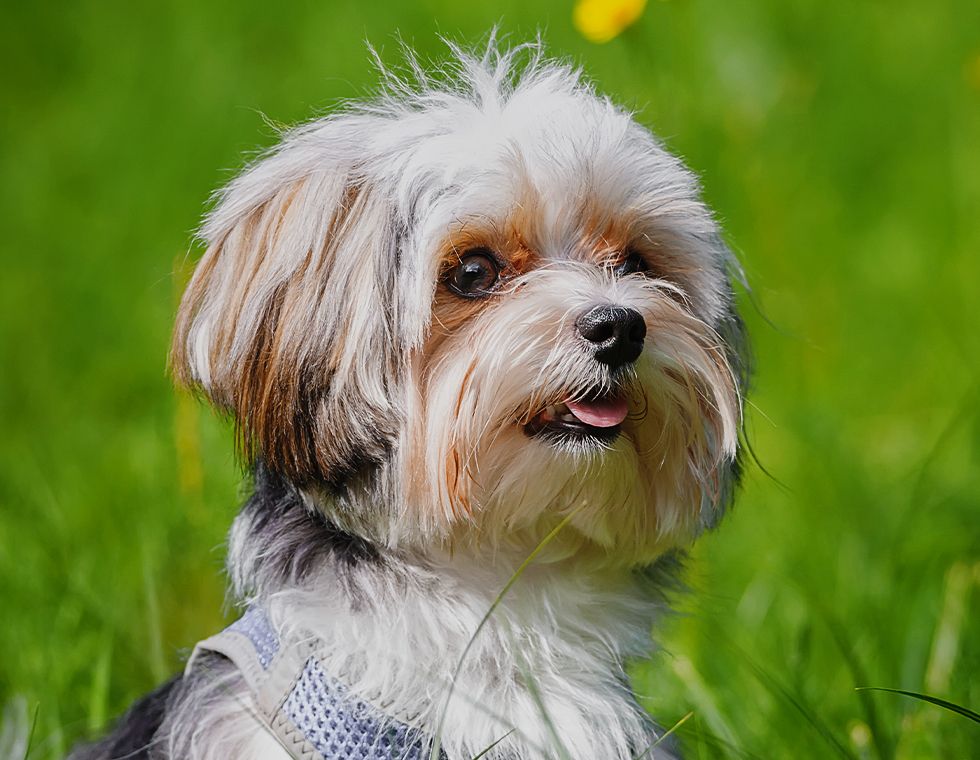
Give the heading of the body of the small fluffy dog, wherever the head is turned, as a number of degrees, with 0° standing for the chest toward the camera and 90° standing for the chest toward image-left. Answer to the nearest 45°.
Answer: approximately 315°

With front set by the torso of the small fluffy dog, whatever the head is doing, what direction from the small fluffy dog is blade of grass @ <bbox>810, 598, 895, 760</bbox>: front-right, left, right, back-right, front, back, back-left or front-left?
front-left

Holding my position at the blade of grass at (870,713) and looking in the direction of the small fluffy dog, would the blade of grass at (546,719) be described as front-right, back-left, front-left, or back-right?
front-left
